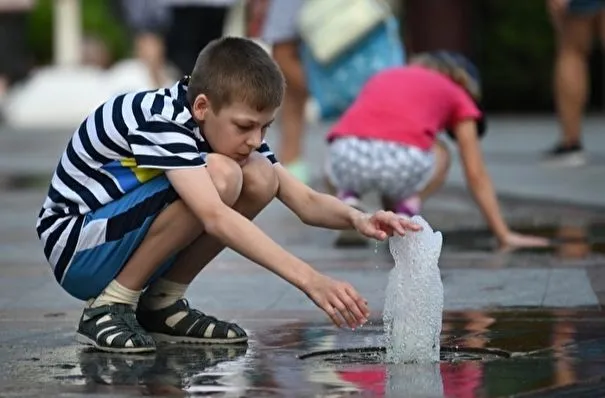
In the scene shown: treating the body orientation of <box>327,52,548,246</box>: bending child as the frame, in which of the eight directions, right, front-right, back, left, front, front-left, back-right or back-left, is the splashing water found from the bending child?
back-right

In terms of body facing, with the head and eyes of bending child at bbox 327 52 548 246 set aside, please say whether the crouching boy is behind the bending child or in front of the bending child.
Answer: behind

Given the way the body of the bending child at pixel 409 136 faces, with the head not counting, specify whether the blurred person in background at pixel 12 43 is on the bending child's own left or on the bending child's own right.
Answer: on the bending child's own left

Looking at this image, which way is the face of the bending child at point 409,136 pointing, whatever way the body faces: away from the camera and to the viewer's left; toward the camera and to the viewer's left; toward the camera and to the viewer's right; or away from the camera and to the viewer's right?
away from the camera and to the viewer's right

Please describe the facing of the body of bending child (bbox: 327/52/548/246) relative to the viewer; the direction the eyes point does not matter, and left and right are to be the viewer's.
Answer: facing away from the viewer and to the right of the viewer
